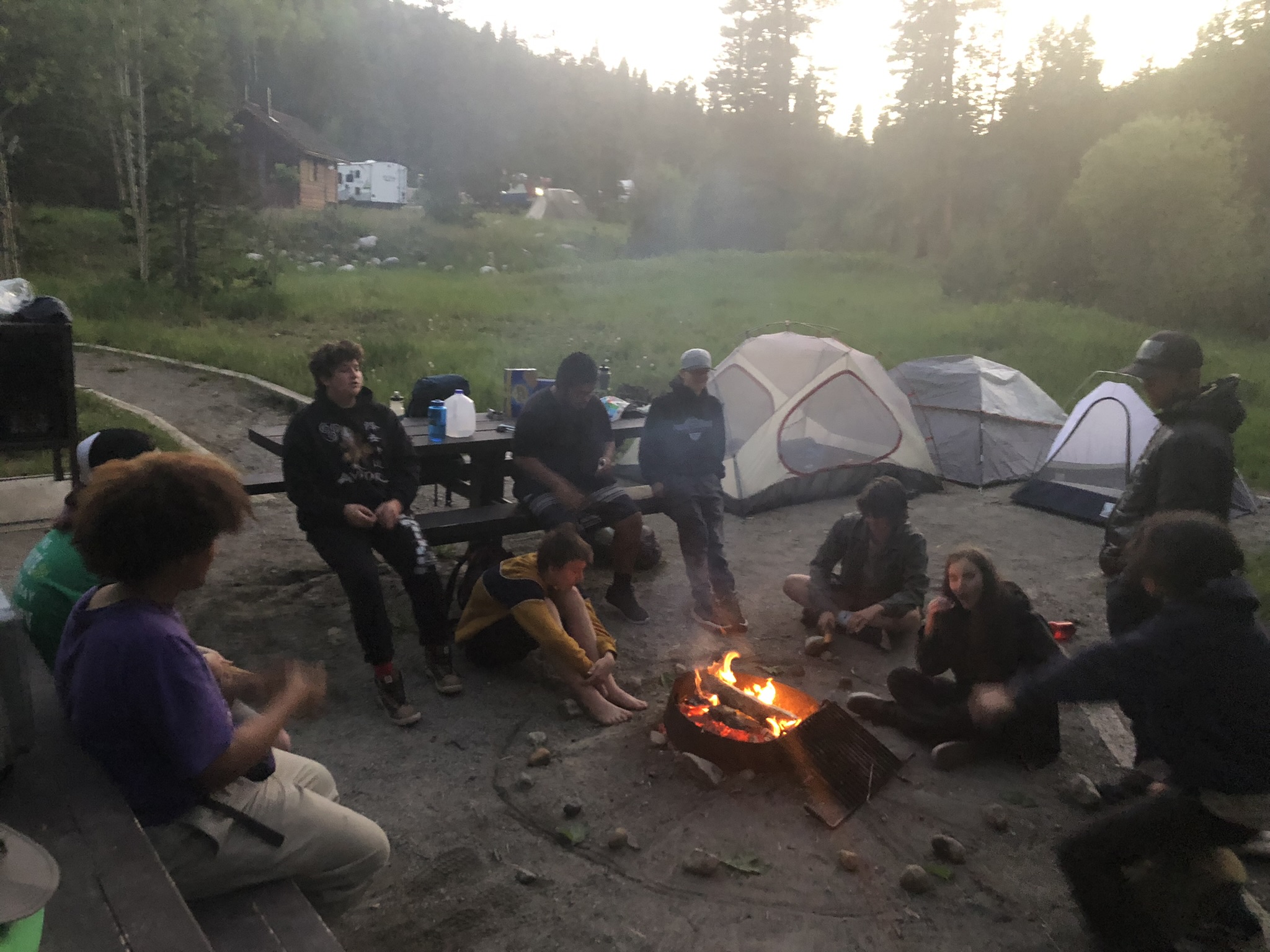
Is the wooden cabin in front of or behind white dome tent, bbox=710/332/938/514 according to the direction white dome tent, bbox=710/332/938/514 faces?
behind

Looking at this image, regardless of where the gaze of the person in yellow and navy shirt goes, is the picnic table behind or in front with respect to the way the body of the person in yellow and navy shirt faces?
behind

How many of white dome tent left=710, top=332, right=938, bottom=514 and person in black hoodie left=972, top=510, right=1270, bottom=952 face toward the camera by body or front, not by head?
1

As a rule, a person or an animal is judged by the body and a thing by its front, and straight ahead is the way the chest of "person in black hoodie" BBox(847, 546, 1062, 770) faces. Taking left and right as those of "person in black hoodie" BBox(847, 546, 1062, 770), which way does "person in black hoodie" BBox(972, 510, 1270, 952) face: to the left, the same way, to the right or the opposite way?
to the right

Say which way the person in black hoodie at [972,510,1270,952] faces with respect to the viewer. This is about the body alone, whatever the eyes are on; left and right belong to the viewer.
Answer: facing away from the viewer and to the left of the viewer

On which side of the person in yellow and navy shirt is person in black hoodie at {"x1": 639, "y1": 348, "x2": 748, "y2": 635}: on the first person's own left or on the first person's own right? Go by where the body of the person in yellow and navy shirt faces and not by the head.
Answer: on the first person's own left

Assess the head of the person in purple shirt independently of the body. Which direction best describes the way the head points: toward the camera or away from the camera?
away from the camera
